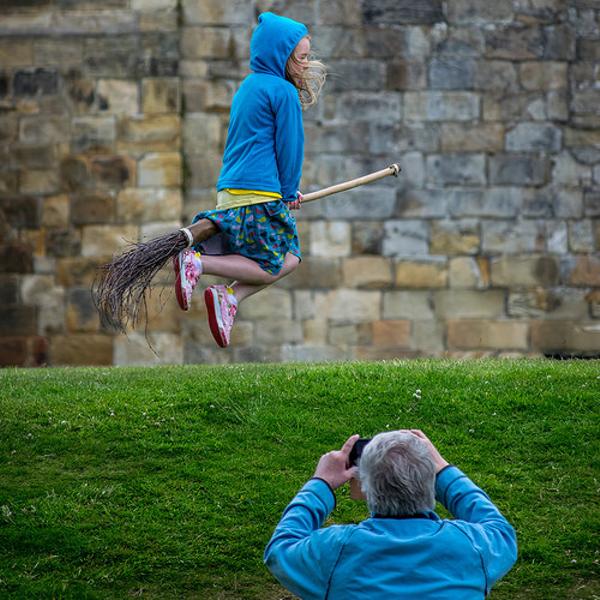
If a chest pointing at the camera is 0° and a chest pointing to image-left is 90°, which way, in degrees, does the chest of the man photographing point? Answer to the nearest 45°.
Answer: approximately 180°

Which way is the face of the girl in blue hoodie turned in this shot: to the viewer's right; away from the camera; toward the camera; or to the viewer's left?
to the viewer's right
